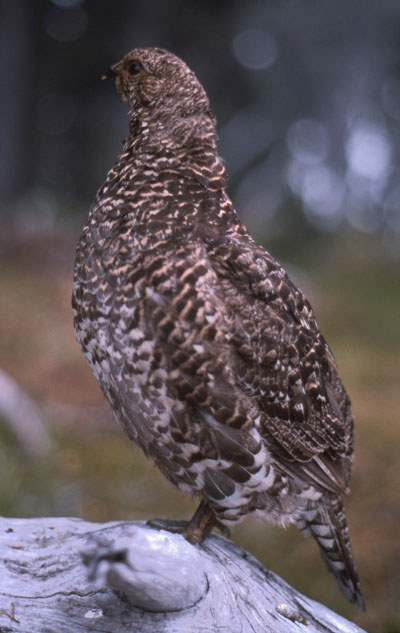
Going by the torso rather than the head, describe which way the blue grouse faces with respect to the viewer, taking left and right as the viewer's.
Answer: facing to the left of the viewer
